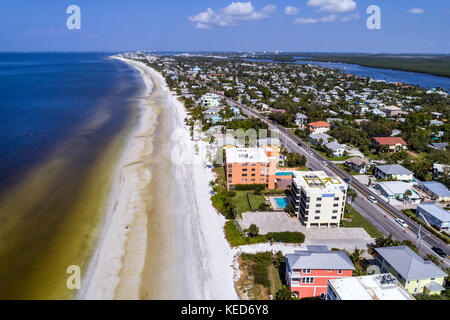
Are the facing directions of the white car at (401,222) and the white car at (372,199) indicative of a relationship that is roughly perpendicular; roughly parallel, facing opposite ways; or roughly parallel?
roughly parallel

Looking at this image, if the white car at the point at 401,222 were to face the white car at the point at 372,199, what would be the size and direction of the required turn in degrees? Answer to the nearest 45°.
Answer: approximately 180°

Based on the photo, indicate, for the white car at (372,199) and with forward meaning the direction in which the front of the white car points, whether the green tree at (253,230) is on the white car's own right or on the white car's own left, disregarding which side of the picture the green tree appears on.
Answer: on the white car's own right

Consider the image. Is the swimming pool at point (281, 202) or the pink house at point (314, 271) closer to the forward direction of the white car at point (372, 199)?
the pink house

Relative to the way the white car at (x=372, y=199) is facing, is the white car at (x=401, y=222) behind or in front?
in front

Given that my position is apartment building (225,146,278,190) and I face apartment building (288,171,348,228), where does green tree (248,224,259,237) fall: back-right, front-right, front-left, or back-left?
front-right

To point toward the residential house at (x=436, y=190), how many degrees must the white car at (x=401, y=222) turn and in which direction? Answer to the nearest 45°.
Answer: approximately 135° to its left

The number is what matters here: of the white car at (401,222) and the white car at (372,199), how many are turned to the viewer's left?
0

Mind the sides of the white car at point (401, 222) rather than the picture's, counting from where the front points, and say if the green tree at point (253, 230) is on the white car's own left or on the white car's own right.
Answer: on the white car's own right

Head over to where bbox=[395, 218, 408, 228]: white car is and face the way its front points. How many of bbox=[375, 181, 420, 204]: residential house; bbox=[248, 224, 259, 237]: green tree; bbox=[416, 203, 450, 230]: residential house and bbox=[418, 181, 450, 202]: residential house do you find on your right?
1

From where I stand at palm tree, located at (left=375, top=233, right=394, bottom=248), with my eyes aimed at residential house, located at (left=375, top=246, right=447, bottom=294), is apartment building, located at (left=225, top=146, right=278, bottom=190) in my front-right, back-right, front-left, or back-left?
back-right
